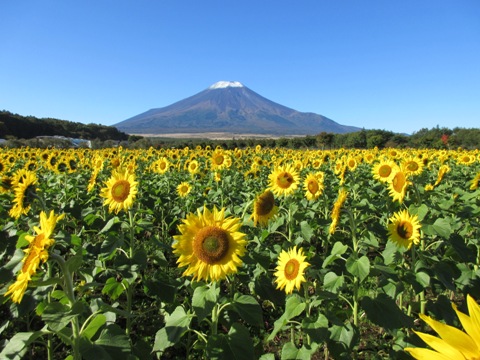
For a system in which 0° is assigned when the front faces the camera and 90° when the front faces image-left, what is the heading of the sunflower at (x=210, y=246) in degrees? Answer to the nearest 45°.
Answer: approximately 0°

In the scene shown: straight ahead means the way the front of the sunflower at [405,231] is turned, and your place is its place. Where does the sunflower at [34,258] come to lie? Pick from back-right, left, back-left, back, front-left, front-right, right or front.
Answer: front-right

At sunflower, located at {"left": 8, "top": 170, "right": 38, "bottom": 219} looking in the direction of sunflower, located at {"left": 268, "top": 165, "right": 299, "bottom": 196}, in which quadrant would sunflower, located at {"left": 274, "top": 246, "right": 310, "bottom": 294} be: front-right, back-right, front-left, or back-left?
front-right

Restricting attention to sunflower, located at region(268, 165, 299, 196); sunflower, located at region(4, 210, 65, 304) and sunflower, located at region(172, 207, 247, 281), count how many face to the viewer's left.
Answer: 1

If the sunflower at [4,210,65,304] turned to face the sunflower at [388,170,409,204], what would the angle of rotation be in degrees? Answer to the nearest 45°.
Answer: approximately 180°

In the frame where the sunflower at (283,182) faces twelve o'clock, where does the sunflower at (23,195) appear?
the sunflower at (23,195) is roughly at 2 o'clock from the sunflower at (283,182).

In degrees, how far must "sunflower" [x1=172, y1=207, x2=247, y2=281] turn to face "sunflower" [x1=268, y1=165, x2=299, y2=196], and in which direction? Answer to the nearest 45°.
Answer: approximately 135° to its left

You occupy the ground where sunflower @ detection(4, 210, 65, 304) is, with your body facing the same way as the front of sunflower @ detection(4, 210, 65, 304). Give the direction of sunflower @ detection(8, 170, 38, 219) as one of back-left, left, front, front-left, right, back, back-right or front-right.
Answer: right

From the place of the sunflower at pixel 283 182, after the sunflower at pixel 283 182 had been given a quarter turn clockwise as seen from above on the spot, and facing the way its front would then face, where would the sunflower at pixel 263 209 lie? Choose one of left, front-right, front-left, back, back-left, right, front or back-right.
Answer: left

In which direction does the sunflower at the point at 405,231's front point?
toward the camera

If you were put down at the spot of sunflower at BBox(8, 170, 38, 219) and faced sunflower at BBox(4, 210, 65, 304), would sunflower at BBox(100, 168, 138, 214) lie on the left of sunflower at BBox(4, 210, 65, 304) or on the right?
left

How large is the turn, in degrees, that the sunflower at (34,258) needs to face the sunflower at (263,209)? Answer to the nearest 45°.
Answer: approximately 180°

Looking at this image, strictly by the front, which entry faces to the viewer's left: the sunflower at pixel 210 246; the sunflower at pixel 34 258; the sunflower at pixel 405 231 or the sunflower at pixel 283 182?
the sunflower at pixel 34 258

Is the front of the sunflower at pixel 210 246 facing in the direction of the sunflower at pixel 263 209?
no
